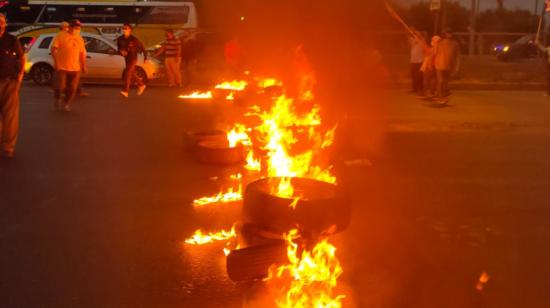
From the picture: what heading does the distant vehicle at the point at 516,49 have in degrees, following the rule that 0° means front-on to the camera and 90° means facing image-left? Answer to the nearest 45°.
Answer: approximately 45°

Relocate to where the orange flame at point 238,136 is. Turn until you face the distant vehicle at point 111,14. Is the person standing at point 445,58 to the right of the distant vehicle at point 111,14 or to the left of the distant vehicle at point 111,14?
right

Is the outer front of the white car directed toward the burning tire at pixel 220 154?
no

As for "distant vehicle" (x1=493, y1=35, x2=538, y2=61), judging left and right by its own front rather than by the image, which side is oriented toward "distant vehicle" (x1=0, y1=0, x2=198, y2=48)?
front

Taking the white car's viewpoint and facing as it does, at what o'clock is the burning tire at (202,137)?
The burning tire is roughly at 3 o'clock from the white car.

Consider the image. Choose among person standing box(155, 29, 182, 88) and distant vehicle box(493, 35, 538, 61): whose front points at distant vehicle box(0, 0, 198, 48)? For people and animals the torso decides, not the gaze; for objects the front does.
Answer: distant vehicle box(493, 35, 538, 61)

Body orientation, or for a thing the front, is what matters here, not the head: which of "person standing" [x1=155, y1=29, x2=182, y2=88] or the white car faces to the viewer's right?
the white car

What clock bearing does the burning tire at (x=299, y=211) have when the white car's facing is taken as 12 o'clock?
The burning tire is roughly at 3 o'clock from the white car.

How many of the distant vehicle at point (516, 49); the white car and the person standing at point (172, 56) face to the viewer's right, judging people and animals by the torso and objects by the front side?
1

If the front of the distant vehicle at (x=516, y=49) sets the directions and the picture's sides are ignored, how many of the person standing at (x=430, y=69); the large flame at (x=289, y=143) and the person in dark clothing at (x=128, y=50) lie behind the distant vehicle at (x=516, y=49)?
0

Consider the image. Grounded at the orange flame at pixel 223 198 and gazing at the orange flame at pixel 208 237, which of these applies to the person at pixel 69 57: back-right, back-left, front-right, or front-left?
back-right

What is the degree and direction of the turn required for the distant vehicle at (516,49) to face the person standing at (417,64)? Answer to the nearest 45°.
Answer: approximately 45° to its left

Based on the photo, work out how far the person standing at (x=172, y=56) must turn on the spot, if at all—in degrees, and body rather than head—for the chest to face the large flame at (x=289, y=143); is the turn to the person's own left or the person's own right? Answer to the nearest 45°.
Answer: approximately 45° to the person's own left

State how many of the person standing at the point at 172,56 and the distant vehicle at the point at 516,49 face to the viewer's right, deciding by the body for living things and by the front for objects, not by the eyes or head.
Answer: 0

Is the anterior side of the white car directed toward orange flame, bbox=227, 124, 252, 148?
no

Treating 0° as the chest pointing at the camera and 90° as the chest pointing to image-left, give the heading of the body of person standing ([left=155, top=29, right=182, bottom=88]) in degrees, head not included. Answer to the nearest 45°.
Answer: approximately 45°

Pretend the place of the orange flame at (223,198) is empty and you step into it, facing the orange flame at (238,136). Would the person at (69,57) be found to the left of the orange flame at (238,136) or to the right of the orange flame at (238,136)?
left

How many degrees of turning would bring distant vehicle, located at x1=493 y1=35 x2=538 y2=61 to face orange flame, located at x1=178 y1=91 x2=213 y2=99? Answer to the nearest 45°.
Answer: approximately 45° to its left
